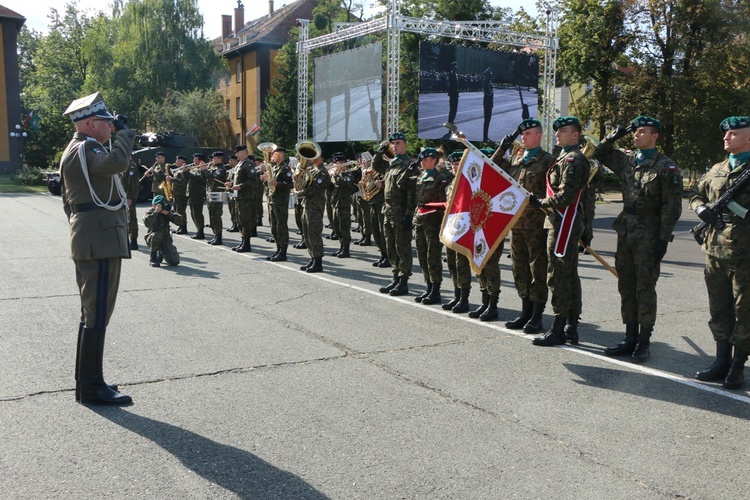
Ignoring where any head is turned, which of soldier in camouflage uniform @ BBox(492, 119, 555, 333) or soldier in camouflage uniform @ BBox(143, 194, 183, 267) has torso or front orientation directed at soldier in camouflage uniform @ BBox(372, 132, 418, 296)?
soldier in camouflage uniform @ BBox(143, 194, 183, 267)

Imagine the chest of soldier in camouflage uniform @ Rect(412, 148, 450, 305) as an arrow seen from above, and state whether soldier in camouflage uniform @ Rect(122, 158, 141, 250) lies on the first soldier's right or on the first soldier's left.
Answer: on the first soldier's right

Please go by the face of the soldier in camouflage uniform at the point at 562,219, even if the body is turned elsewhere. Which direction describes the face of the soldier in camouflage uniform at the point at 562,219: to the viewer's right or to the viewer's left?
to the viewer's left

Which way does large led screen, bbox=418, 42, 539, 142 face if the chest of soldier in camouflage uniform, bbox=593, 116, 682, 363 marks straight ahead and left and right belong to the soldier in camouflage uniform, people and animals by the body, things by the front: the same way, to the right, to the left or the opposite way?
to the left

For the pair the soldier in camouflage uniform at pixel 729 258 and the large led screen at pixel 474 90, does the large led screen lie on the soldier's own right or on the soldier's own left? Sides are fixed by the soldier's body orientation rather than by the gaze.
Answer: on the soldier's own right

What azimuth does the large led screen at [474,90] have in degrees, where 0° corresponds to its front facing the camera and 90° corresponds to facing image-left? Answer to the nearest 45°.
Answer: approximately 315°

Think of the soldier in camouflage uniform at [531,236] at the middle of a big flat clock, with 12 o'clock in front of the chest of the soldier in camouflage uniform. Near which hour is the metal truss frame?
The metal truss frame is roughly at 4 o'clock from the soldier in camouflage uniform.

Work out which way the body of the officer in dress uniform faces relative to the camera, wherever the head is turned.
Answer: to the viewer's right

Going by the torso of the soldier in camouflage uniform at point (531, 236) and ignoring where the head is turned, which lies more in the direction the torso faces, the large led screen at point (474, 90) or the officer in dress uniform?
the officer in dress uniform

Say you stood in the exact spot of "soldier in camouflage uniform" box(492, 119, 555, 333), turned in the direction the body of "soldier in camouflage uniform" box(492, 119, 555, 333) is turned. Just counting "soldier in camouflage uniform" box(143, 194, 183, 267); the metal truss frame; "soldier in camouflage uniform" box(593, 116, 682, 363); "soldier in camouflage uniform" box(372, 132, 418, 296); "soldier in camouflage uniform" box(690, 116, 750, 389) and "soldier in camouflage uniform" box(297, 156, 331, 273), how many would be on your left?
2

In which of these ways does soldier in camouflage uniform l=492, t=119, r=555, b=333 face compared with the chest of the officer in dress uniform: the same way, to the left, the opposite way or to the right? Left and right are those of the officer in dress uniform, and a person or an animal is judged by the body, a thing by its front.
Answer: the opposite way

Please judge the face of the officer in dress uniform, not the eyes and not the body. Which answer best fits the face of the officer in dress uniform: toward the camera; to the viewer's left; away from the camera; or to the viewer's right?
to the viewer's right
